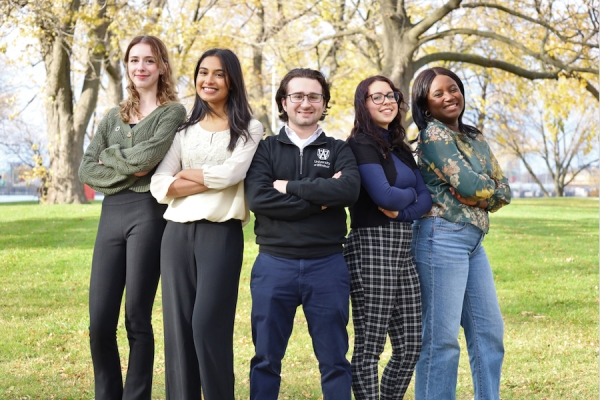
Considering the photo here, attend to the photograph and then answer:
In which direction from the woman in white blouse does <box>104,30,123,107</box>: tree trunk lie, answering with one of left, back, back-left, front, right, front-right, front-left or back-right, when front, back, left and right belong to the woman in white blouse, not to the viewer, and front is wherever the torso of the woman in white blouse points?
back-right

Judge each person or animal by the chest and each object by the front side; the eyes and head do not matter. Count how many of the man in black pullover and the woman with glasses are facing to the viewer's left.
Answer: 0

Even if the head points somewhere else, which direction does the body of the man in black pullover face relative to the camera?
toward the camera

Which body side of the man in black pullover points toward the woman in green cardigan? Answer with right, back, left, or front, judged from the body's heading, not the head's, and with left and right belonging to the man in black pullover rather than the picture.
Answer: right

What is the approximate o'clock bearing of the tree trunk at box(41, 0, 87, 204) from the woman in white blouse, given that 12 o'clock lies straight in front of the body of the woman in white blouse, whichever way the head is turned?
The tree trunk is roughly at 4 o'clock from the woman in white blouse.

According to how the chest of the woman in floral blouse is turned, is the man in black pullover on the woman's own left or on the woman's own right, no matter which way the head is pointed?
on the woman's own right

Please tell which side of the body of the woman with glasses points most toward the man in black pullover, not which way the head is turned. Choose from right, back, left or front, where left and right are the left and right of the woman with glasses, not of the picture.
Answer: right

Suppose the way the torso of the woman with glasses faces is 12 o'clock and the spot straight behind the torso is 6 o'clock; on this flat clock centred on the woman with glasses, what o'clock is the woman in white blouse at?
The woman in white blouse is roughly at 4 o'clock from the woman with glasses.

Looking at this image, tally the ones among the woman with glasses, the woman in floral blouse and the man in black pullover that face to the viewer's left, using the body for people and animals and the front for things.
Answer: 0

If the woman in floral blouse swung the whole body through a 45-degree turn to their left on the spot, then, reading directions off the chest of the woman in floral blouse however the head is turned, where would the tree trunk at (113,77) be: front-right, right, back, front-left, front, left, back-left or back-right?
back-left

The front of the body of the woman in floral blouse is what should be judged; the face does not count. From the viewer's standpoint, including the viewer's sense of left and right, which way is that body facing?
facing the viewer and to the right of the viewer

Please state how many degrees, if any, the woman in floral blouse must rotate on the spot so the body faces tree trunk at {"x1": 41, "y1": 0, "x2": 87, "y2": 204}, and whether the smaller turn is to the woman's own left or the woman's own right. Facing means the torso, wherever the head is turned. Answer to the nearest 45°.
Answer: approximately 180°

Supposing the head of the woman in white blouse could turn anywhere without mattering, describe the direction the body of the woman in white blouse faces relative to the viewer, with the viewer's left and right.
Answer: facing the viewer and to the left of the viewer
